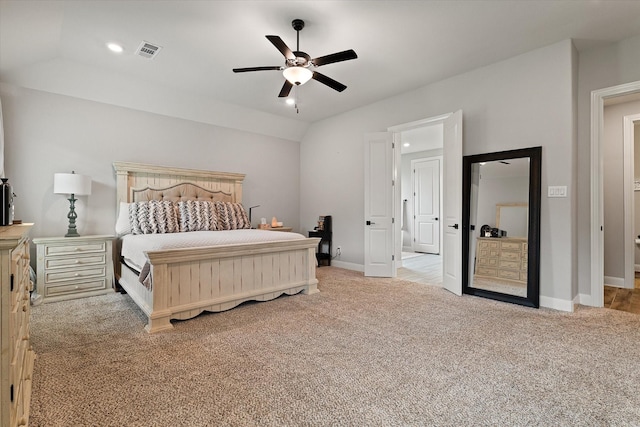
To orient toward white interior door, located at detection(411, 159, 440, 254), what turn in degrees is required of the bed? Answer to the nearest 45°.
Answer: approximately 90° to its left

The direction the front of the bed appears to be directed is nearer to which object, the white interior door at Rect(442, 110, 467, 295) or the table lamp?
the white interior door

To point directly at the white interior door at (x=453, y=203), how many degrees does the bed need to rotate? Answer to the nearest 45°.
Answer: approximately 45° to its left

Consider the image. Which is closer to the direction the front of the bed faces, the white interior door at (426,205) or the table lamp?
the white interior door

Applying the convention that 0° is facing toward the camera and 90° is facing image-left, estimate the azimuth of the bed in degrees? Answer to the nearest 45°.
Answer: approximately 315°
